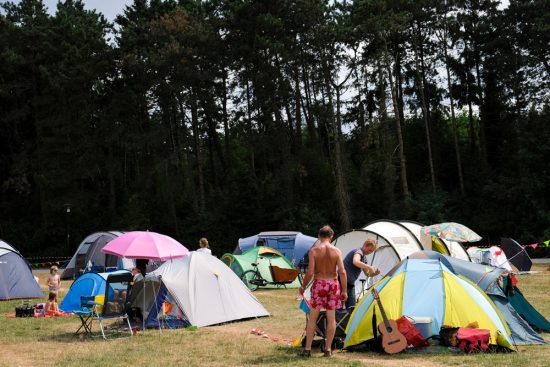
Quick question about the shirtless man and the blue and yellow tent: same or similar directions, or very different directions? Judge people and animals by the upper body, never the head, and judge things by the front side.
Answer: very different directions

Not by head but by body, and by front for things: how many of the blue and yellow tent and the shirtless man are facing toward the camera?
1

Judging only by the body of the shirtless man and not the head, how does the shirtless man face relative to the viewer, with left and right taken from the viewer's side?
facing away from the viewer

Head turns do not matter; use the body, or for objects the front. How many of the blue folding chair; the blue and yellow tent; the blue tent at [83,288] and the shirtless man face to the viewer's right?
1

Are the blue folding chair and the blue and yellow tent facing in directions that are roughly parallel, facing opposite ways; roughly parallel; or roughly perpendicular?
roughly parallel

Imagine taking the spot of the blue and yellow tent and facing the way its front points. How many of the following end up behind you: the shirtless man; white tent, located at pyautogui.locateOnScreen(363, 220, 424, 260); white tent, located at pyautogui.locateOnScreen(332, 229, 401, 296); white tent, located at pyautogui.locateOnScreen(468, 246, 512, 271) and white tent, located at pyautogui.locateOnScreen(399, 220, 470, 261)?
4

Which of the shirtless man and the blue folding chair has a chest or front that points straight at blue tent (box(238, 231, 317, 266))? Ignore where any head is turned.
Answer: the shirtless man

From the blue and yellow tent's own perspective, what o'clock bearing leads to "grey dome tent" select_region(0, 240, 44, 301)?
The grey dome tent is roughly at 4 o'clock from the blue and yellow tent.

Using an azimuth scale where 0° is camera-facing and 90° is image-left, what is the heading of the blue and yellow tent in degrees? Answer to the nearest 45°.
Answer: approximately 0°
